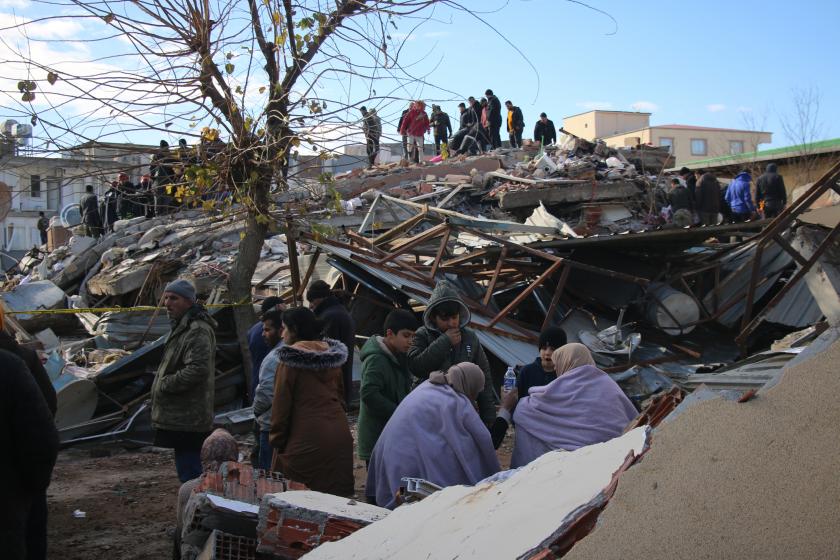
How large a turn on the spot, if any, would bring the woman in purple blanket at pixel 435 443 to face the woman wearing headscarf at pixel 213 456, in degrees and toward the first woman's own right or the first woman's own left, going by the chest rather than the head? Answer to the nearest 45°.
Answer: approximately 135° to the first woman's own left

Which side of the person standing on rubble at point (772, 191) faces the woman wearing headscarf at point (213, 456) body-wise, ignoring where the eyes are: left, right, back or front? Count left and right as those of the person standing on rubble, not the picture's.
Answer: back

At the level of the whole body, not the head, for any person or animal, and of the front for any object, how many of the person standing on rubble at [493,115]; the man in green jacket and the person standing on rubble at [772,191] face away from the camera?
1

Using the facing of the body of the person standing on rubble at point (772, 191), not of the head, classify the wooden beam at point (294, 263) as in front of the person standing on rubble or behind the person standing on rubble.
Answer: behind

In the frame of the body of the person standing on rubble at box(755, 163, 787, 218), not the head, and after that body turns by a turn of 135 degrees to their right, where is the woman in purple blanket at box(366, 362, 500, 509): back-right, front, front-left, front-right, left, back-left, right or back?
front-right

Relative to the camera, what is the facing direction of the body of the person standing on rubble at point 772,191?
away from the camera
